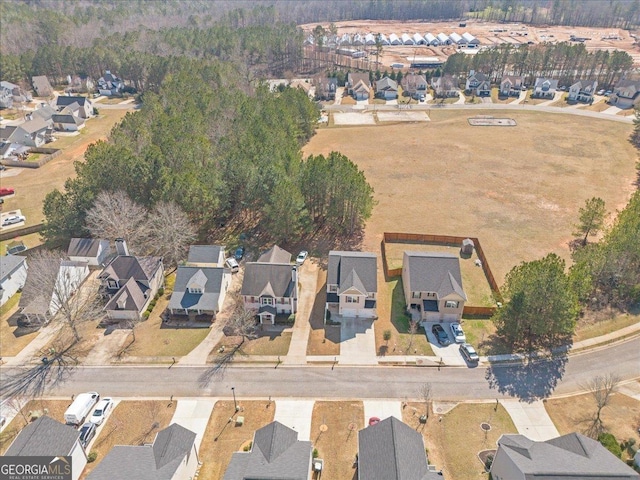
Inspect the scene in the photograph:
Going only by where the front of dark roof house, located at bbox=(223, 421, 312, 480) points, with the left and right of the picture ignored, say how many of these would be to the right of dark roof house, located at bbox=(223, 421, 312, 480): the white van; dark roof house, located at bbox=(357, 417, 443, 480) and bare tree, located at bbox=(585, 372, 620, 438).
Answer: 2

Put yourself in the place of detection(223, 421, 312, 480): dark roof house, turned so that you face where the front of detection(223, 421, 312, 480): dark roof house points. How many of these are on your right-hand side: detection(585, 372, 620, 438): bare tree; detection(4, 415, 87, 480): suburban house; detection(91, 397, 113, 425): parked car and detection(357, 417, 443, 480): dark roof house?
2

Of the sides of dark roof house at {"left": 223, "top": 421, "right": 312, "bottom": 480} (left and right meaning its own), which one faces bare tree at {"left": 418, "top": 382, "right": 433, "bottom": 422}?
right

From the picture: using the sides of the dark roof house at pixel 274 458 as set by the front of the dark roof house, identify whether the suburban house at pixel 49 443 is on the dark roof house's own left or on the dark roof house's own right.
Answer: on the dark roof house's own left

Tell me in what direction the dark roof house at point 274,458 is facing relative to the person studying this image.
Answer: facing away from the viewer

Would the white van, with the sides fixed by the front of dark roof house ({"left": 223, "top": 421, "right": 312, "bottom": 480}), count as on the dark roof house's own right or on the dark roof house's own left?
on the dark roof house's own left

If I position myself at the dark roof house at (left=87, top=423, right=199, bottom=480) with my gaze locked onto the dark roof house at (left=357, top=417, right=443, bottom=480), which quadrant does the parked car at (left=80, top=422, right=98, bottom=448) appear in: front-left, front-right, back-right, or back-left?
back-left

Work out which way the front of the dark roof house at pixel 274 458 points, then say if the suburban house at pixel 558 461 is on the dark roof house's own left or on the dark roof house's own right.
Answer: on the dark roof house's own right

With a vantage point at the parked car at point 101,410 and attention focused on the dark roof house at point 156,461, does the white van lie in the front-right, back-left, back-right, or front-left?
back-right

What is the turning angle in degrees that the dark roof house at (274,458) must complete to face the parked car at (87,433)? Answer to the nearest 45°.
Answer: approximately 45° to its left

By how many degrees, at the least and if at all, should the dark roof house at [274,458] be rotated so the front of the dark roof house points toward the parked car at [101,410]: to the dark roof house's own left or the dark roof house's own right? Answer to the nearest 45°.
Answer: approximately 45° to the dark roof house's own left
